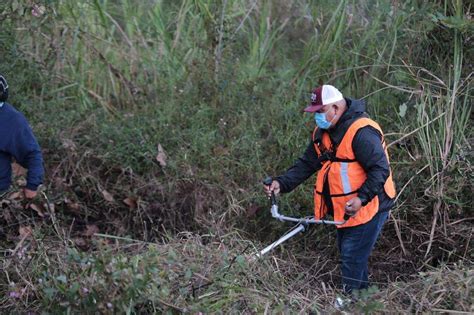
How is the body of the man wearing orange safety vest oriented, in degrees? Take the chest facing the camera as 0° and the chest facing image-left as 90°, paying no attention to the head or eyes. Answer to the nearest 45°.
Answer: approximately 45°
